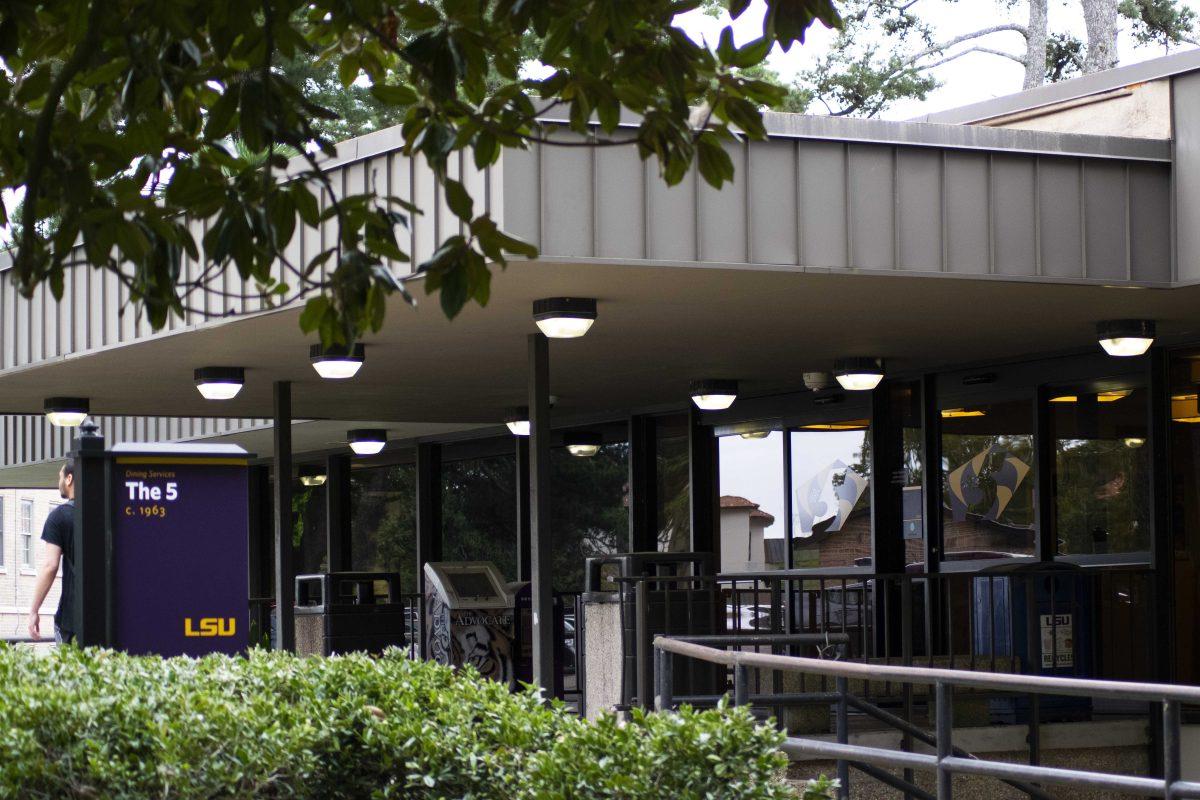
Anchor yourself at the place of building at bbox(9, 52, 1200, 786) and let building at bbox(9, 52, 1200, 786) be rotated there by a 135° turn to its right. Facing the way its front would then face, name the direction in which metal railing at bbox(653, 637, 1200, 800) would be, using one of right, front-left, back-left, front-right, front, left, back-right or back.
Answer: back

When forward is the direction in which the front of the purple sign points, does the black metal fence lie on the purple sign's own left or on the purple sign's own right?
on the purple sign's own left

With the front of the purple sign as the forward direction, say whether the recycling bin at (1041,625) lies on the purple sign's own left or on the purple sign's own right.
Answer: on the purple sign's own left

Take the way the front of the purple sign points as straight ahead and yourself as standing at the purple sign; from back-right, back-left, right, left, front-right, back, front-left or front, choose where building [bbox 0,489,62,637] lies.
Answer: back

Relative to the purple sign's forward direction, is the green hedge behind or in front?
in front

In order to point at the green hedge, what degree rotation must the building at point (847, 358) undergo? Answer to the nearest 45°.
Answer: approximately 45° to its left

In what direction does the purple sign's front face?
toward the camera

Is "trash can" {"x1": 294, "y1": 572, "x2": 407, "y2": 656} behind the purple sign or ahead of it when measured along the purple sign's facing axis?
behind

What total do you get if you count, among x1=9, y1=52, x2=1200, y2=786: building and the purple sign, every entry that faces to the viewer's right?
0

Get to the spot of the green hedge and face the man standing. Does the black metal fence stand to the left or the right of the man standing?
right
